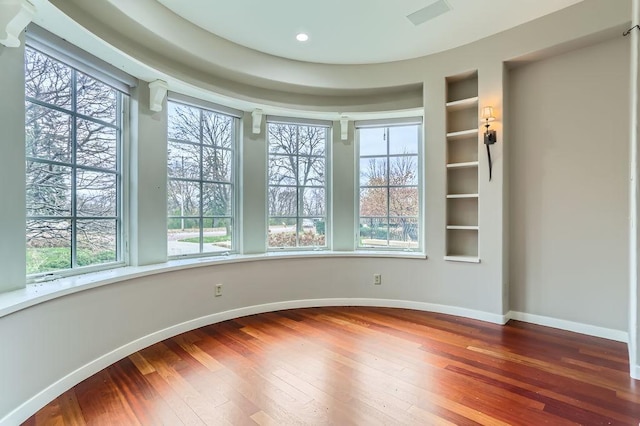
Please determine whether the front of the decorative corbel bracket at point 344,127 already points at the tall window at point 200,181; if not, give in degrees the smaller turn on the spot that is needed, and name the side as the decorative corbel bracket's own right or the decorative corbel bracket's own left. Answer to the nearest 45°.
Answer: approximately 45° to the decorative corbel bracket's own right

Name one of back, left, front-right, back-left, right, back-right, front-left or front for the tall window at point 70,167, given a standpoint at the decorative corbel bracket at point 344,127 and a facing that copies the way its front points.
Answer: front-right

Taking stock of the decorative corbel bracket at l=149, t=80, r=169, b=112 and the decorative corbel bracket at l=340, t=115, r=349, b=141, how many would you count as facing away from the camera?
0

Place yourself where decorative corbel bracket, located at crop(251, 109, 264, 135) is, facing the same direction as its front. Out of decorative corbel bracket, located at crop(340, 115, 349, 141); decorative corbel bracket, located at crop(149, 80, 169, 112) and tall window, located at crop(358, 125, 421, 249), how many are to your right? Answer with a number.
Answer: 1

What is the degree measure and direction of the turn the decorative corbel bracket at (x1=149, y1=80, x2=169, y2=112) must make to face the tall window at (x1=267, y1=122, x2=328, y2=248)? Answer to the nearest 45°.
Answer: approximately 45° to its left

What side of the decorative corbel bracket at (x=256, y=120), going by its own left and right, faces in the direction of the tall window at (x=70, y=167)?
right

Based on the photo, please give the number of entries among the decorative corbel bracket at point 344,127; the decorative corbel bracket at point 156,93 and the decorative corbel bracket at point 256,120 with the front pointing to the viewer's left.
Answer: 0

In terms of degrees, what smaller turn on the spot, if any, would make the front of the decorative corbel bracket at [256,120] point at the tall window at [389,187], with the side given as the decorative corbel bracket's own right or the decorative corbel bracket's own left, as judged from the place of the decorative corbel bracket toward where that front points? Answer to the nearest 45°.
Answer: approximately 45° to the decorative corbel bracket's own left

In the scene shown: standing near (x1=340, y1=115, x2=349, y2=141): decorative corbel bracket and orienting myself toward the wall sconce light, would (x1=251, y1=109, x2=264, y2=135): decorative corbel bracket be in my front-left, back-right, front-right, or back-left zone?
back-right

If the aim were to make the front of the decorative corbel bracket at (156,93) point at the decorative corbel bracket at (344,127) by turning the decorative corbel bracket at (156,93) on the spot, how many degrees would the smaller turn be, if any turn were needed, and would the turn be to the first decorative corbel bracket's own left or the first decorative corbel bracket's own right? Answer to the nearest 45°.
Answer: approximately 45° to the first decorative corbel bracket's own left

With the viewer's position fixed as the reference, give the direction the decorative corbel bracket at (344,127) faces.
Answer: facing the viewer

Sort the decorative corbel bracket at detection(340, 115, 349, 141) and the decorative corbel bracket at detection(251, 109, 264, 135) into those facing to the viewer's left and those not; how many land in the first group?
0

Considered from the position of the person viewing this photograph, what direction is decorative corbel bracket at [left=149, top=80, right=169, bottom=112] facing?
facing the viewer and to the right of the viewer

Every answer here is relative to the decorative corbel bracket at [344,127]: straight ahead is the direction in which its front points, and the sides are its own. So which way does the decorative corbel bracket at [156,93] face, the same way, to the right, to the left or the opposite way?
to the left
